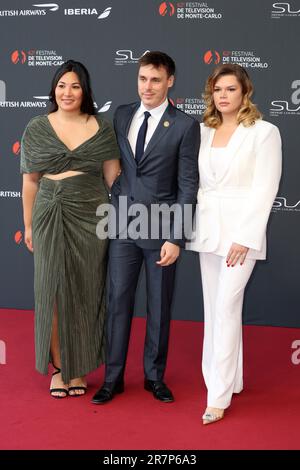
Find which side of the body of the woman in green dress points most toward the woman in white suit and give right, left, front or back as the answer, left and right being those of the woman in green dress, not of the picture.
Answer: left
